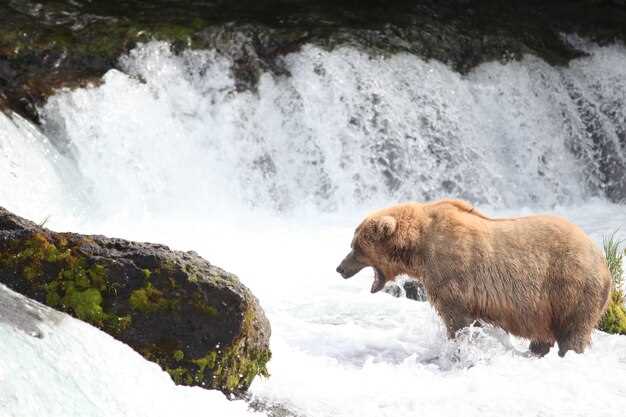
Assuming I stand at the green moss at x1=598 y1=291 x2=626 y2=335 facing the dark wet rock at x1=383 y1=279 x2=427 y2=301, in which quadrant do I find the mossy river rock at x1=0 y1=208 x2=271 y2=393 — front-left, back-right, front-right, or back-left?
front-left

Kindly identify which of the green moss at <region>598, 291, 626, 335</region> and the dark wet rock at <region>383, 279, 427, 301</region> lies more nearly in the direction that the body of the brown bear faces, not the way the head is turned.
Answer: the dark wet rock

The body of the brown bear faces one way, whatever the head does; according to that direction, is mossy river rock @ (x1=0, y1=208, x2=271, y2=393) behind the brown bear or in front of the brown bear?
in front

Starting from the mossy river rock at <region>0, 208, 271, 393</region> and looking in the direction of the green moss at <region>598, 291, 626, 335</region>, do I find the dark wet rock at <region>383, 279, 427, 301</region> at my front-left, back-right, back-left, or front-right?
front-left

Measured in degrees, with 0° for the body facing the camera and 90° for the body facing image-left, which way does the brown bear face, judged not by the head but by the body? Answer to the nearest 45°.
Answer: approximately 90°

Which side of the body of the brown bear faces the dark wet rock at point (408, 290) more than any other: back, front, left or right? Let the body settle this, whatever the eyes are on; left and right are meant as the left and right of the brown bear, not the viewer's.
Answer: right

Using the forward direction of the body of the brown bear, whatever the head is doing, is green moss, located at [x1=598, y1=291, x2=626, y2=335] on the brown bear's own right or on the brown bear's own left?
on the brown bear's own right
